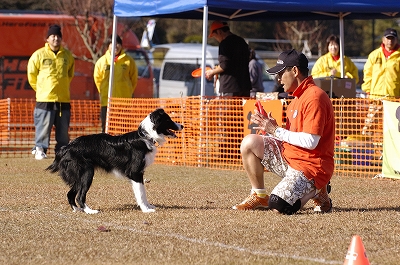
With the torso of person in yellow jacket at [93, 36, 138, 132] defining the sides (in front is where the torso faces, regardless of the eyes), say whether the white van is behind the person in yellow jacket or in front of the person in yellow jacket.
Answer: behind

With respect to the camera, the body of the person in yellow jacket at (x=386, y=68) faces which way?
toward the camera

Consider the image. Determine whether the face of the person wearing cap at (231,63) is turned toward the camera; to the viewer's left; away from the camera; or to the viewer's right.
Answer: to the viewer's left

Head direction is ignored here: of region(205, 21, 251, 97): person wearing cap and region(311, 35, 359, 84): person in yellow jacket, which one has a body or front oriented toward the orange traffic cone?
the person in yellow jacket

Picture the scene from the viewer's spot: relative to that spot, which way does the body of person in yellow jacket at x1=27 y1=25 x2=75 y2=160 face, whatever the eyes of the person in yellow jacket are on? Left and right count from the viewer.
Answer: facing the viewer

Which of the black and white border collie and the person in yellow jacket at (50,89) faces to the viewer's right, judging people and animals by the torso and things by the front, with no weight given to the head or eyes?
the black and white border collie

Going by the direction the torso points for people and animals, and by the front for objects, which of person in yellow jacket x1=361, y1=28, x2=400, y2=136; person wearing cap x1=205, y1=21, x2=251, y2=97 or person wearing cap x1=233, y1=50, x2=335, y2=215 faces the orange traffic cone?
the person in yellow jacket

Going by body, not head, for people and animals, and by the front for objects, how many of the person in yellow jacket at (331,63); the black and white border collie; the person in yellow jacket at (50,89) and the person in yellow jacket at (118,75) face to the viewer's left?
0

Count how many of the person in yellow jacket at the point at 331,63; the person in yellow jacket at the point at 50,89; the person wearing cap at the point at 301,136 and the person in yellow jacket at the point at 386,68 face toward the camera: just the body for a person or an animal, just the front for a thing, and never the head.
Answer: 3

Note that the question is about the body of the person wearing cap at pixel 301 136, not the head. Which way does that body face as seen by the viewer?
to the viewer's left

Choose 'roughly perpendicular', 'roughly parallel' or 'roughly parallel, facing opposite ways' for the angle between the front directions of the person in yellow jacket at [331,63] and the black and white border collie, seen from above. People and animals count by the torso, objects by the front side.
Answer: roughly perpendicular

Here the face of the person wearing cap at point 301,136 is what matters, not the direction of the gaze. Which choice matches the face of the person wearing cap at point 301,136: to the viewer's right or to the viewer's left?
to the viewer's left

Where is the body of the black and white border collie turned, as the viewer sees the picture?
to the viewer's right

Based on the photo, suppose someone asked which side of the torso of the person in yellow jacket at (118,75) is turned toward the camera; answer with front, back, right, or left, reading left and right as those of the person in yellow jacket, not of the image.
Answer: front

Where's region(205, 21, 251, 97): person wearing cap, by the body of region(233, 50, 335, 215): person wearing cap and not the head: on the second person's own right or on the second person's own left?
on the second person's own right

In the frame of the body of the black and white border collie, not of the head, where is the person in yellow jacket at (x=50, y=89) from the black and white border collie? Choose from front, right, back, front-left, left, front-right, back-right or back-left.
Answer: left

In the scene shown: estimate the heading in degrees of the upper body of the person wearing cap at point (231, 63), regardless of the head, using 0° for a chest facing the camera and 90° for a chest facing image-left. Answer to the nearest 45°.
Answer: approximately 90°

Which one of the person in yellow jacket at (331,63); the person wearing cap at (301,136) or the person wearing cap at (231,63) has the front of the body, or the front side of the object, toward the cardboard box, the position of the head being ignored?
the person in yellow jacket
